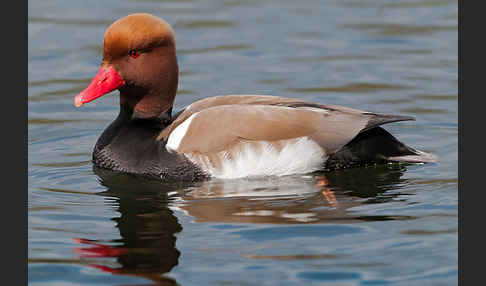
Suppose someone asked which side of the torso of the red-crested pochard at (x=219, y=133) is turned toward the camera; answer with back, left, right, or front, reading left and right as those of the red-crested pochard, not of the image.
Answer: left
